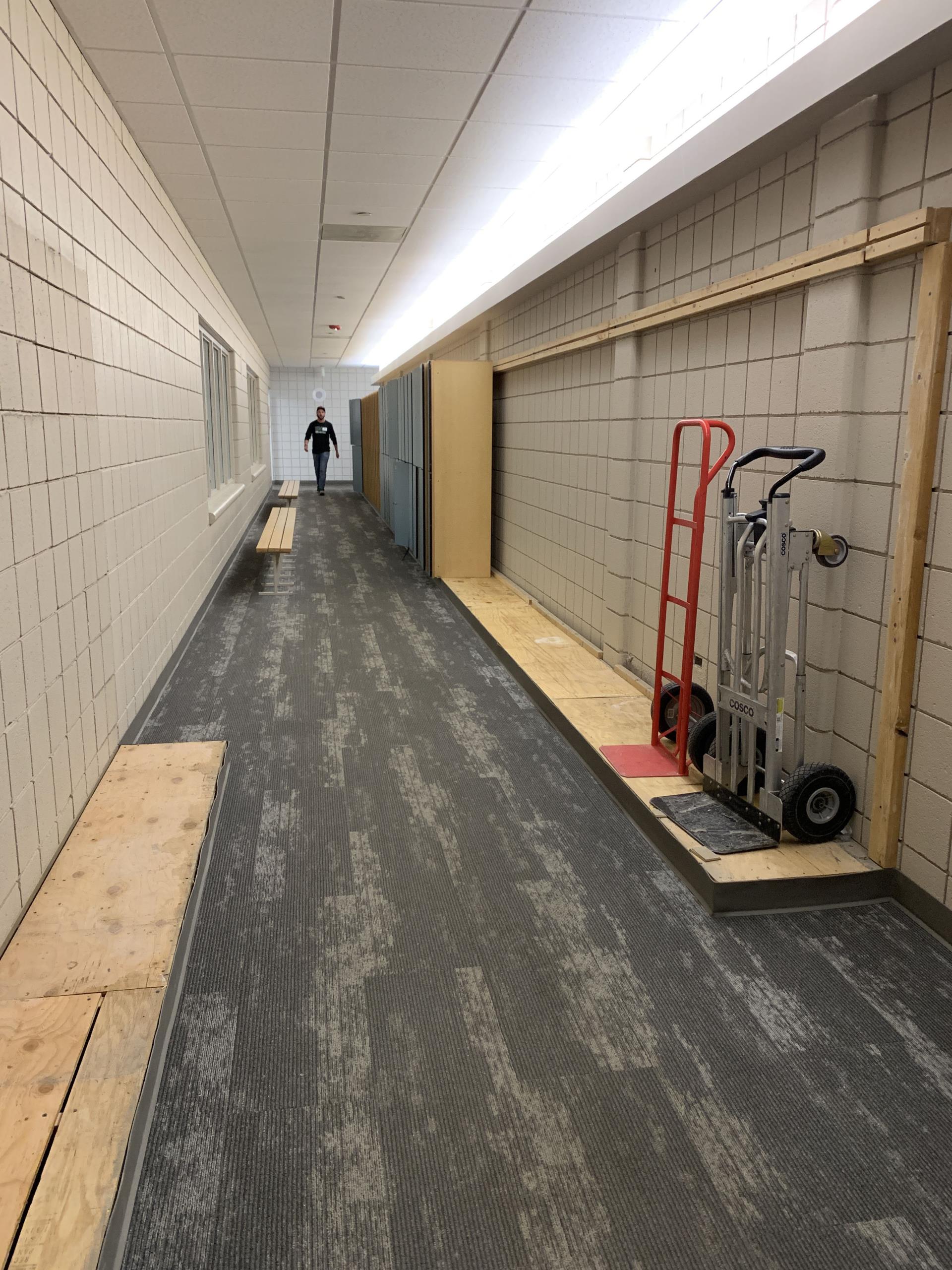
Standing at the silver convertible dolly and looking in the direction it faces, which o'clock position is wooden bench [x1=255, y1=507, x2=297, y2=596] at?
The wooden bench is roughly at 3 o'clock from the silver convertible dolly.

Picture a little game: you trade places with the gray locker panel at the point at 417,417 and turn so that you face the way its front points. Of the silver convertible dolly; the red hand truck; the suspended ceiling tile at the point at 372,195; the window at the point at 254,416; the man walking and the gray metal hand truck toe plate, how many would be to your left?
4

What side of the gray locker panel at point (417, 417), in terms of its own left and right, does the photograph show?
left

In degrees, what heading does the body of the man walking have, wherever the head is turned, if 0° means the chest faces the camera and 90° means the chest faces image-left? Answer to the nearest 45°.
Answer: approximately 0°

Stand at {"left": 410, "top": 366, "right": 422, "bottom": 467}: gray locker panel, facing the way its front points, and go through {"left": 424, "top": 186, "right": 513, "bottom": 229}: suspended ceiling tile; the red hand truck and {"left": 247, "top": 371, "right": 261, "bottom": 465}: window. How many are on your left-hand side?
2

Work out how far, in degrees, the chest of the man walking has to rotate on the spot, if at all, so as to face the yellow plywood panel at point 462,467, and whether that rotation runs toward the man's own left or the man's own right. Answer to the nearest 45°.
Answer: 0° — they already face it

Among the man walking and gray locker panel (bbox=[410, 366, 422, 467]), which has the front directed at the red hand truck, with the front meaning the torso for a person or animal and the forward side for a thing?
the man walking

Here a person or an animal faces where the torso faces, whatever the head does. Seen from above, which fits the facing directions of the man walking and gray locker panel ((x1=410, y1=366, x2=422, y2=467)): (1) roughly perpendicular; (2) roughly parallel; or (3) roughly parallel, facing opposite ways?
roughly perpendicular

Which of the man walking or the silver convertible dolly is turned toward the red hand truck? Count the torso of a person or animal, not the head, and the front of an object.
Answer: the man walking

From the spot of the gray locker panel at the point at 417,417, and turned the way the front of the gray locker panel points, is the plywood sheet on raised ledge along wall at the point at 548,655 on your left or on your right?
on your left

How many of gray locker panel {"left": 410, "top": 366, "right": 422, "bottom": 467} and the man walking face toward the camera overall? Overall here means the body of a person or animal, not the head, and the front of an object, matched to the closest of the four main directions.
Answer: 1

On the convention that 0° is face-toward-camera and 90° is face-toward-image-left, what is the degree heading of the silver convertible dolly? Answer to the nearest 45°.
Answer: approximately 45°

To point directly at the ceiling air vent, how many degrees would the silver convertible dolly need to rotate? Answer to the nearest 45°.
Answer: approximately 90° to its right

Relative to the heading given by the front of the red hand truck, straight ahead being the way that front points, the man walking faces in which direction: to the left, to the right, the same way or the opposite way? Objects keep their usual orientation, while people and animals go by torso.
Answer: to the left
